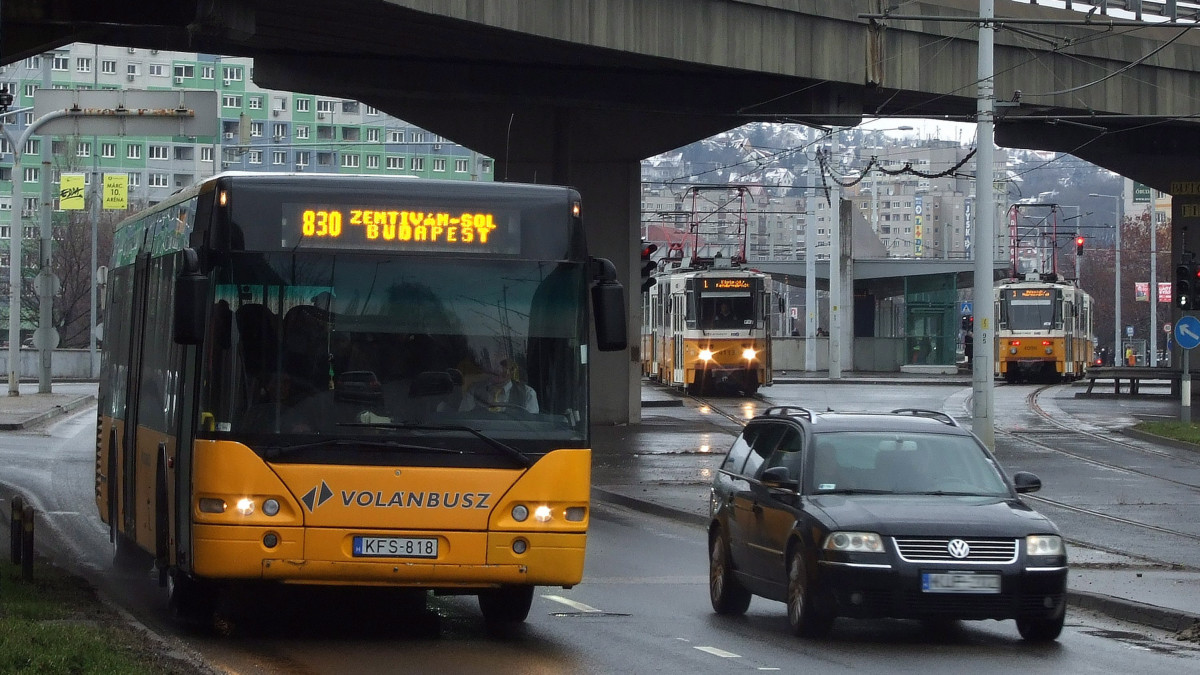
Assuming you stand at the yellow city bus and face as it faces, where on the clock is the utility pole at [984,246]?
The utility pole is roughly at 7 o'clock from the yellow city bus.

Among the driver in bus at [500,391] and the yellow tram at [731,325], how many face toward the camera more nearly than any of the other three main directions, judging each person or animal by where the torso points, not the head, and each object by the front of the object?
2

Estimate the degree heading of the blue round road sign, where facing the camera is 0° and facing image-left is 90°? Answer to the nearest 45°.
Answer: approximately 0°

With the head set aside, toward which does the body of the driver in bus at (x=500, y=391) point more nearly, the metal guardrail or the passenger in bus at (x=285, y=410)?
the passenger in bus

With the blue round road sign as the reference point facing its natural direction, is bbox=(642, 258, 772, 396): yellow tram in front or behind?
behind

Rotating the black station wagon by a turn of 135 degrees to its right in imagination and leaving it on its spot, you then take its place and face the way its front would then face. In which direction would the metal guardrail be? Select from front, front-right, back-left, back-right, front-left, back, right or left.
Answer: right

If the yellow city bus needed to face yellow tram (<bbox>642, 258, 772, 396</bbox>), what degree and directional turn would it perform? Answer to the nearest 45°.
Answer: approximately 180°

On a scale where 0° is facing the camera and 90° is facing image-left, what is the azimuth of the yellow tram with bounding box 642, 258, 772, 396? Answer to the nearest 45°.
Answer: approximately 0°

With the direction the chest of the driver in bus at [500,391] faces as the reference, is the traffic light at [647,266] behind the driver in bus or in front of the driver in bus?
behind
